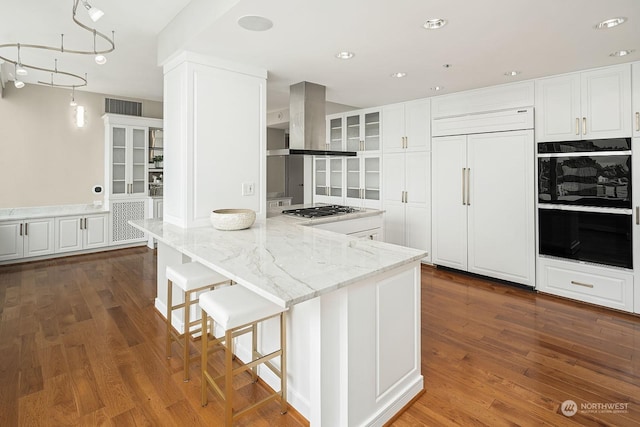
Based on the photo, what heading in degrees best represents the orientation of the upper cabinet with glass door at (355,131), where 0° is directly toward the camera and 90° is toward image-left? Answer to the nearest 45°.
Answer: approximately 45°

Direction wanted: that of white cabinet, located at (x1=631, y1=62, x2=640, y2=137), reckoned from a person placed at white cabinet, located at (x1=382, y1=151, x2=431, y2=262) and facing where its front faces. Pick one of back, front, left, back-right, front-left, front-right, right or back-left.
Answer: left

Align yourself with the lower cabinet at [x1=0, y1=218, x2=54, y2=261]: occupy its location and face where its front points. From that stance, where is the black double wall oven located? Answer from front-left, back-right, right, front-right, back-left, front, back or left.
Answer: front-left

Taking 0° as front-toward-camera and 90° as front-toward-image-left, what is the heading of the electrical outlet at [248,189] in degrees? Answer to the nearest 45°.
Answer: approximately 315°

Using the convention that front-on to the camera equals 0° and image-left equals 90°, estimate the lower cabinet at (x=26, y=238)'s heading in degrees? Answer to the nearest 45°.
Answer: approximately 0°

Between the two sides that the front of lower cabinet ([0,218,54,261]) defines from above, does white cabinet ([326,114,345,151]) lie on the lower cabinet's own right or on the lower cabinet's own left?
on the lower cabinet's own left

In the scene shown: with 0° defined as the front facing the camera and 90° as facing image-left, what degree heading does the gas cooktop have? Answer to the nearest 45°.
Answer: approximately 315°

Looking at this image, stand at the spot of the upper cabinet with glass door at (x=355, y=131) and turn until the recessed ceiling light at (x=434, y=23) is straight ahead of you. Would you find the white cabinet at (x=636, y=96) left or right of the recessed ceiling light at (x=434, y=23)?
left

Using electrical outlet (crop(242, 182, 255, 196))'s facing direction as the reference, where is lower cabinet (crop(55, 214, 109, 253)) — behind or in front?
behind

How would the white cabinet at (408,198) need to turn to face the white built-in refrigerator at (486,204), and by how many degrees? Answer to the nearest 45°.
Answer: approximately 90° to its left

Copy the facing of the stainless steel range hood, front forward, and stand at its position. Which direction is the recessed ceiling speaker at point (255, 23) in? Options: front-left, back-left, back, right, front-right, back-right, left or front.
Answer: front-right

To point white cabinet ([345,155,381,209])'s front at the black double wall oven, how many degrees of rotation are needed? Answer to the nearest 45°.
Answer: approximately 90° to its left
